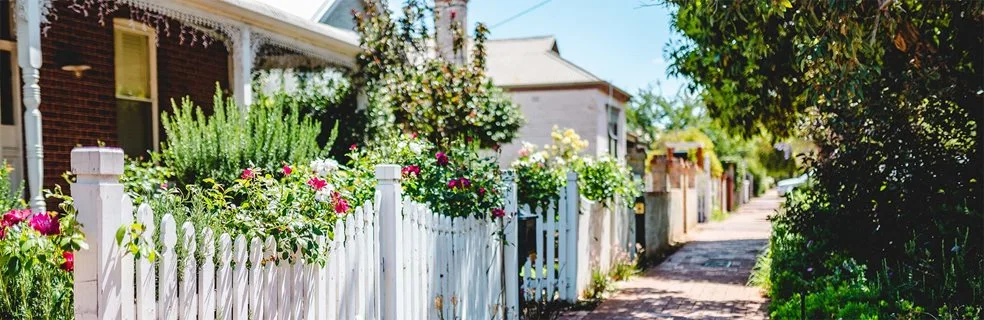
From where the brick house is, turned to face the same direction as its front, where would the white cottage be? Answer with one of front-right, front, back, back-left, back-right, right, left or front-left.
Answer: left

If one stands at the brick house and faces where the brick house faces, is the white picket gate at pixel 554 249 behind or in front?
in front

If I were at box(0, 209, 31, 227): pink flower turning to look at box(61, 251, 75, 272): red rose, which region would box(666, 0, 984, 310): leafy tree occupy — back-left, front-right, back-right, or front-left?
front-left

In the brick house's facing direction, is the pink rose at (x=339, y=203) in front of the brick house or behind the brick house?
in front

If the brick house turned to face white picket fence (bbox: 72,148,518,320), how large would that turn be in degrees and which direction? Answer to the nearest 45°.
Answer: approximately 45° to its right

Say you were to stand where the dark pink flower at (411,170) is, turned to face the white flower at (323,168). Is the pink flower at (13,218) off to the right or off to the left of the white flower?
left

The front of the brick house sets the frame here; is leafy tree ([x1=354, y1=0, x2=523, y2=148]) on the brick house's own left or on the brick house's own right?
on the brick house's own left

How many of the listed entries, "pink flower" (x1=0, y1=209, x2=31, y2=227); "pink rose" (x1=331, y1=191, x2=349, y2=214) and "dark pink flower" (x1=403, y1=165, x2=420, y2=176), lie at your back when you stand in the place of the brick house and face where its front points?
0

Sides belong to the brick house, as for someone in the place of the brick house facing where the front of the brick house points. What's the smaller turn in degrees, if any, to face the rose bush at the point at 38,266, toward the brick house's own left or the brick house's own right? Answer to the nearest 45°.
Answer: approximately 45° to the brick house's own right

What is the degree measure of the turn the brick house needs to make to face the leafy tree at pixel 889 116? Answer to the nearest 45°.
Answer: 0° — it already faces it

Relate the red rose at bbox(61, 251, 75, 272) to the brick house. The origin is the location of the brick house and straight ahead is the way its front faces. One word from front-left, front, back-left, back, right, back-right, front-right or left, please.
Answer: front-right

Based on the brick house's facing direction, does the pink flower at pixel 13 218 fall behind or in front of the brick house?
in front

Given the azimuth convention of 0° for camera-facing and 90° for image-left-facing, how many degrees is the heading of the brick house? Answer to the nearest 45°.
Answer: approximately 315°
